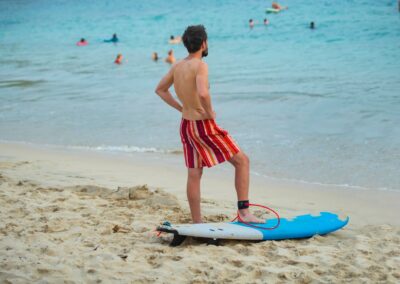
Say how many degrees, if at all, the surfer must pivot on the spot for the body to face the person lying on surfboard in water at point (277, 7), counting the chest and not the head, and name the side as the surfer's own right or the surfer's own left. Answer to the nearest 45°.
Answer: approximately 45° to the surfer's own left

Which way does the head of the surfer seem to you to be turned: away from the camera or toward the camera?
away from the camera

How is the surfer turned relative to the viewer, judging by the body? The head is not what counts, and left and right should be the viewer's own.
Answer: facing away from the viewer and to the right of the viewer

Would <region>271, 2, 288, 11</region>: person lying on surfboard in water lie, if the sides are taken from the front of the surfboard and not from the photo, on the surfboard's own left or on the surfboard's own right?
on the surfboard's own left

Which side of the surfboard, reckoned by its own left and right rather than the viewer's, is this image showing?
right
